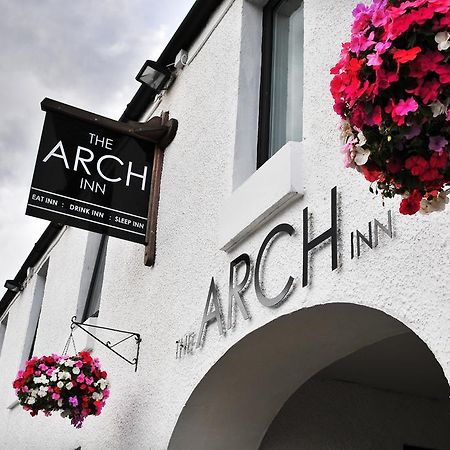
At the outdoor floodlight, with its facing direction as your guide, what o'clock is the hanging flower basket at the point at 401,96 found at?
The hanging flower basket is roughly at 10 o'clock from the outdoor floodlight.

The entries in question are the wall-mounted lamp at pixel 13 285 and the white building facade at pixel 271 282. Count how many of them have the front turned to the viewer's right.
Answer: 0

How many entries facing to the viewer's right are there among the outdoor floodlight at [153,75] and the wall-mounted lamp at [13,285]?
0

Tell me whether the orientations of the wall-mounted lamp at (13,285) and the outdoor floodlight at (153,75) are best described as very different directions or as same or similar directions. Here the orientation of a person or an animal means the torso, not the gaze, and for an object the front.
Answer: same or similar directions

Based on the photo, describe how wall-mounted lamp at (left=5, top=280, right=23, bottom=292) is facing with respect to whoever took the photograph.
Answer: facing the viewer and to the left of the viewer

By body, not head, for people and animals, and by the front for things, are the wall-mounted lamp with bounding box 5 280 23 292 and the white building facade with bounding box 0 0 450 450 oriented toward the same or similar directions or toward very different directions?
same or similar directions
